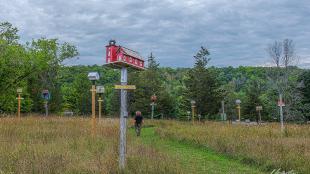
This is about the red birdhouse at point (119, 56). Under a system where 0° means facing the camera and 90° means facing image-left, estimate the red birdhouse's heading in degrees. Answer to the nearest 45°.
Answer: approximately 45°
